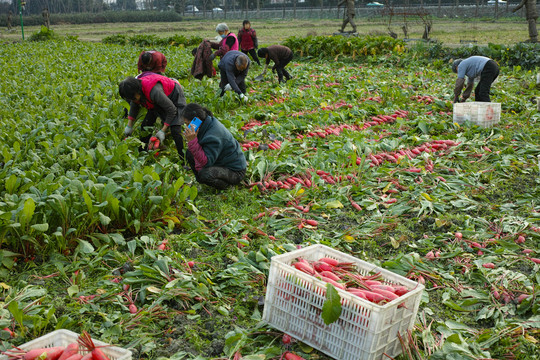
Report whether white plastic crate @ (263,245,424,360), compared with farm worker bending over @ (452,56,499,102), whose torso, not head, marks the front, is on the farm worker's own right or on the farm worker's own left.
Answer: on the farm worker's own left

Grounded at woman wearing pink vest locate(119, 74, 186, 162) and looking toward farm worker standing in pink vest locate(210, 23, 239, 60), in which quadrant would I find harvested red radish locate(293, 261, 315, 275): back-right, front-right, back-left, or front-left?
back-right

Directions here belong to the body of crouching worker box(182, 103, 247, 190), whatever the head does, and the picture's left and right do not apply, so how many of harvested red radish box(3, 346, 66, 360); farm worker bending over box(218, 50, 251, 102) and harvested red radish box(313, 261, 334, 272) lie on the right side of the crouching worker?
1

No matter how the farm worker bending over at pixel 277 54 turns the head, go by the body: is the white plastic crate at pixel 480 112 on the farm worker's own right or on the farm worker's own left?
on the farm worker's own left

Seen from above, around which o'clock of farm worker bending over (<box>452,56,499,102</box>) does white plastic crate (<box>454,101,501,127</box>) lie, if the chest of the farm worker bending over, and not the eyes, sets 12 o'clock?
The white plastic crate is roughly at 9 o'clock from the farm worker bending over.

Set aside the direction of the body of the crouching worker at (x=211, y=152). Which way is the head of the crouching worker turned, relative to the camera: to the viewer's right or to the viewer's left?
to the viewer's left

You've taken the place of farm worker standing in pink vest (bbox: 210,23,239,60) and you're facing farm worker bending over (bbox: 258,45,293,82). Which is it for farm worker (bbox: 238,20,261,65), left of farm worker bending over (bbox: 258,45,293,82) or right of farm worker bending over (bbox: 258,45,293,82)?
left

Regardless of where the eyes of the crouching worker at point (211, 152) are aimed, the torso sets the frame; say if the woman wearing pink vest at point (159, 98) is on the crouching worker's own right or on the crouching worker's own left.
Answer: on the crouching worker's own right

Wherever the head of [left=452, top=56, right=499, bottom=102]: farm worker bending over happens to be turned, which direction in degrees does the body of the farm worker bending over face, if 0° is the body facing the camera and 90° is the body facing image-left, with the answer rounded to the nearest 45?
approximately 90°

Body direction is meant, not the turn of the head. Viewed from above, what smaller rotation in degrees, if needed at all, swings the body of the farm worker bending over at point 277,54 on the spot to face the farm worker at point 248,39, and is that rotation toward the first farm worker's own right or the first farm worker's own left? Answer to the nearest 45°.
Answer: approximately 90° to the first farm worker's own right

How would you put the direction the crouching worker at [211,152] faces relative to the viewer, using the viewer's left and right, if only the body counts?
facing to the left of the viewer

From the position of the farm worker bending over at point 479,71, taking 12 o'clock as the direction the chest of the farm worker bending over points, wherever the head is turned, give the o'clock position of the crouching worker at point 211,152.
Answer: The crouching worker is roughly at 10 o'clock from the farm worker bending over.

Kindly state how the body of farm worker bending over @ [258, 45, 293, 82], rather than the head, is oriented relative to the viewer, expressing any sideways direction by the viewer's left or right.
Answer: facing to the left of the viewer

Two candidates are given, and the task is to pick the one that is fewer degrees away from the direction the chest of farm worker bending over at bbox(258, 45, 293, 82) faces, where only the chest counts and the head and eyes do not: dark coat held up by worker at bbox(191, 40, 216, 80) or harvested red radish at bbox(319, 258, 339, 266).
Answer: the dark coat held up by worker

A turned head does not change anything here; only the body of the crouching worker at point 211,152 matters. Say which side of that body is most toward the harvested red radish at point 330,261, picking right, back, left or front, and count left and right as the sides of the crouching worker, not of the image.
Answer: left
